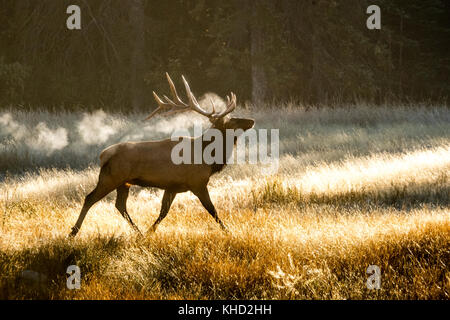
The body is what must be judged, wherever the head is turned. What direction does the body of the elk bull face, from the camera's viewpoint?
to the viewer's right
